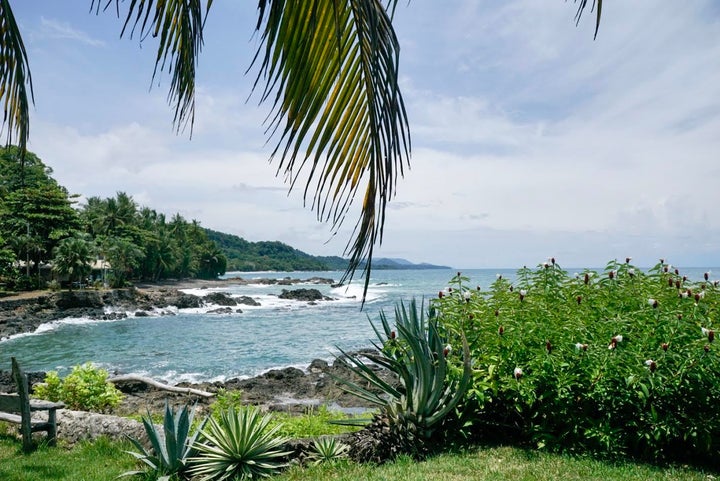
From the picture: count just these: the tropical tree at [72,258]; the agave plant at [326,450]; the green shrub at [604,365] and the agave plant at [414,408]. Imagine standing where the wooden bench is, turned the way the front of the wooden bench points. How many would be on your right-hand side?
3

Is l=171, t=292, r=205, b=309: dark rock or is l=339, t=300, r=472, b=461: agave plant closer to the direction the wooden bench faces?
the dark rock

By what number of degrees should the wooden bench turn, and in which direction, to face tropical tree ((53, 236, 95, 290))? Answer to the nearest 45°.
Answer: approximately 45° to its left

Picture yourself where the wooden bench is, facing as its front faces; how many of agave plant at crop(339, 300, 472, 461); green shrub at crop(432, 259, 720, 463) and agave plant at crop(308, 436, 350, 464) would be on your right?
3

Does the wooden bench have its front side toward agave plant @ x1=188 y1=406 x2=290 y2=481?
no

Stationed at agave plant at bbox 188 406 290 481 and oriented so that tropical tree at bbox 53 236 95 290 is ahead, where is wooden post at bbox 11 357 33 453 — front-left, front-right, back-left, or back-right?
front-left

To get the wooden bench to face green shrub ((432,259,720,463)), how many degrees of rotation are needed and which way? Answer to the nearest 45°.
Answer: approximately 90° to its right

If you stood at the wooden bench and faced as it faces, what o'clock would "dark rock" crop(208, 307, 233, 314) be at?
The dark rock is roughly at 11 o'clock from the wooden bench.

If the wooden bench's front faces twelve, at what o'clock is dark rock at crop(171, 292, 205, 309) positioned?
The dark rock is roughly at 11 o'clock from the wooden bench.

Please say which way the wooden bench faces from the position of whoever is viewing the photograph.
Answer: facing away from the viewer and to the right of the viewer

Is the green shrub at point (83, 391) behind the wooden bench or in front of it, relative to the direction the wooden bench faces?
in front

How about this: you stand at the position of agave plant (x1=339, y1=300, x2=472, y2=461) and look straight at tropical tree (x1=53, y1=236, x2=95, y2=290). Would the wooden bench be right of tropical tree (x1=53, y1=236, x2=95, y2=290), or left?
left

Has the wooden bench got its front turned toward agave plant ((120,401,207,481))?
no
